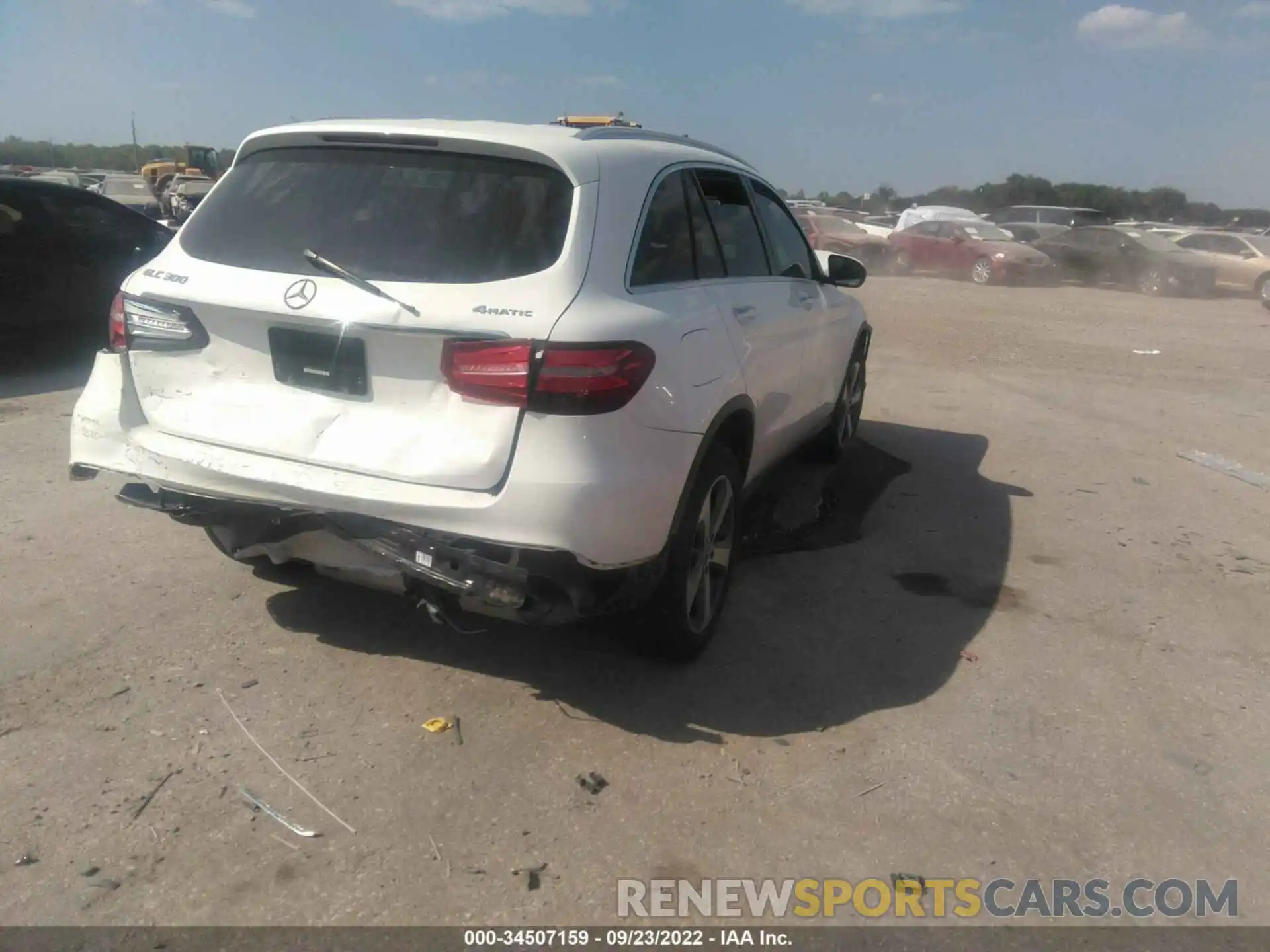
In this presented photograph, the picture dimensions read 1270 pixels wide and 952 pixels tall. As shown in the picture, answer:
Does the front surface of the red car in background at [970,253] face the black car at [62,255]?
no

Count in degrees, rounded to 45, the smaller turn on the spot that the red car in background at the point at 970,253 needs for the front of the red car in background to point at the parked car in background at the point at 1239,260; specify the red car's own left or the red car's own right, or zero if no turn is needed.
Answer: approximately 45° to the red car's own left

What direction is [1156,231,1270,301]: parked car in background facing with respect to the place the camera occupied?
facing the viewer and to the right of the viewer

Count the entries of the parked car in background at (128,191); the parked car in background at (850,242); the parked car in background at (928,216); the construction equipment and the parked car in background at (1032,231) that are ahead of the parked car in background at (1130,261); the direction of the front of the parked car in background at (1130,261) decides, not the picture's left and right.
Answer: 0

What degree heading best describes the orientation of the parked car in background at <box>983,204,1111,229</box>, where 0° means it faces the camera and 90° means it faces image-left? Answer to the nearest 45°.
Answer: approximately 315°

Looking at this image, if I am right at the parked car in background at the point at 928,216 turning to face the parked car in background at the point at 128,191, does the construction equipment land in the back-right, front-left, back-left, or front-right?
front-right

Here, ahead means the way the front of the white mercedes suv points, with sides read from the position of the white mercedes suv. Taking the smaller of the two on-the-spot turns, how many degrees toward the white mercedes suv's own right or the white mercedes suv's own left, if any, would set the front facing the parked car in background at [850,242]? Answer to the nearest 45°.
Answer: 0° — it already faces it

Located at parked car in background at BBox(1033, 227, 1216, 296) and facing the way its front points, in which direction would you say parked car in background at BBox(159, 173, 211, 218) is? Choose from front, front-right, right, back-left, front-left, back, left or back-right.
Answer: back-right

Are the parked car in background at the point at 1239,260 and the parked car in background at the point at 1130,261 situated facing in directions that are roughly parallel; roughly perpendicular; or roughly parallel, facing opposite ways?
roughly parallel

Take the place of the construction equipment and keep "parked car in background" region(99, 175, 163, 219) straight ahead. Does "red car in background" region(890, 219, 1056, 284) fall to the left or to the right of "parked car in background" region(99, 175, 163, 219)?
left

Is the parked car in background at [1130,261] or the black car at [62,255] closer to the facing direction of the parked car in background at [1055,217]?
the parked car in background

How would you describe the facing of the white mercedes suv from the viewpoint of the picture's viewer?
facing away from the viewer and to the right of the viewer

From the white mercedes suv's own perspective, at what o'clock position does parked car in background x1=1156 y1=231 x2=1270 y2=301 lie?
The parked car in background is roughly at 12 o'clock from the white mercedes suv.

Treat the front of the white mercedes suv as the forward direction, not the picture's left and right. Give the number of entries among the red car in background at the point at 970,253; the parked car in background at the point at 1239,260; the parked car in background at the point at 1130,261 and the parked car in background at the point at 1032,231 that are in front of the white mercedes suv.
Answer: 4
